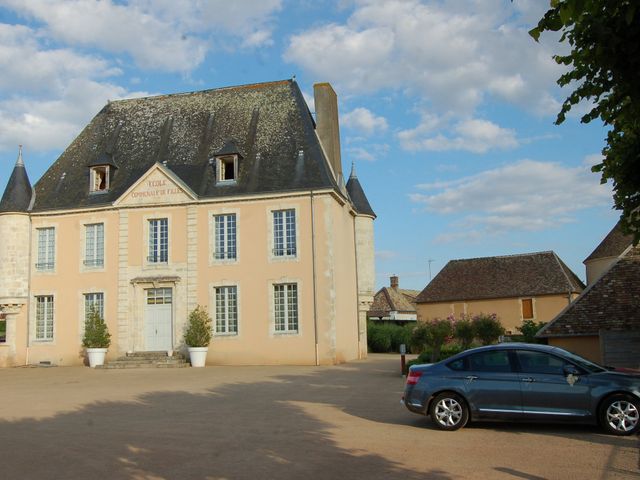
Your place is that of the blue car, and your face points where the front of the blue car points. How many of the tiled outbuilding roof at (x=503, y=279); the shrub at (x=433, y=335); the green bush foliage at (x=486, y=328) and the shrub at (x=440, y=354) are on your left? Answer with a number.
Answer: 4

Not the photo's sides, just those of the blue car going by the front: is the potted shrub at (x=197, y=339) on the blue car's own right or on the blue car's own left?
on the blue car's own left

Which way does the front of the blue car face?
to the viewer's right

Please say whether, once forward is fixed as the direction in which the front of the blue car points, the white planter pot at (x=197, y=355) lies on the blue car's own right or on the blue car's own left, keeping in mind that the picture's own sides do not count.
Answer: on the blue car's own left

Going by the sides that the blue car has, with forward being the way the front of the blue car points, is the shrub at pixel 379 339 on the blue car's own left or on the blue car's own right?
on the blue car's own left

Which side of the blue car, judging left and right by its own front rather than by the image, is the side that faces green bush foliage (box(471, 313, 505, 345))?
left

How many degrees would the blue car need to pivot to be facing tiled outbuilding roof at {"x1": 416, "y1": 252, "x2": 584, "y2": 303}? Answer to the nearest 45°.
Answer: approximately 90° to its left

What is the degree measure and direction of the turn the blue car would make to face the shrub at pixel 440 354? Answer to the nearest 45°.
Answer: approximately 90° to its left

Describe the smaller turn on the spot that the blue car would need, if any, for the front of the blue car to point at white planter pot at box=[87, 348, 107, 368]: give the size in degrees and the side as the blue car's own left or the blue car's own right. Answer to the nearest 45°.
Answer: approximately 135° to the blue car's own left

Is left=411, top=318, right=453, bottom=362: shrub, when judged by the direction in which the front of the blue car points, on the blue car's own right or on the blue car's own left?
on the blue car's own left
